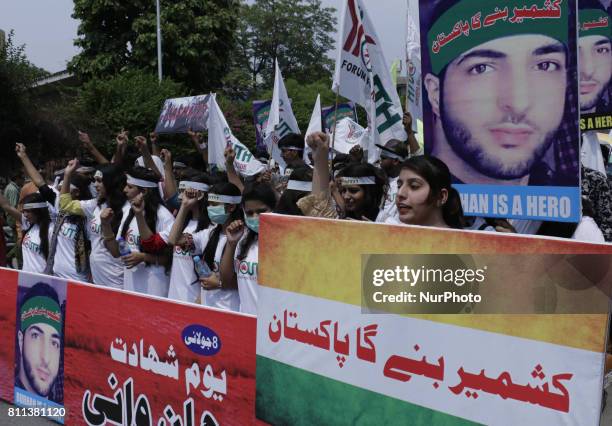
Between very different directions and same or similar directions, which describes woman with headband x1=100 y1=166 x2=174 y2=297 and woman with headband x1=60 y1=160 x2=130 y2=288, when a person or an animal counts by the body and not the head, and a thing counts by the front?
same or similar directions

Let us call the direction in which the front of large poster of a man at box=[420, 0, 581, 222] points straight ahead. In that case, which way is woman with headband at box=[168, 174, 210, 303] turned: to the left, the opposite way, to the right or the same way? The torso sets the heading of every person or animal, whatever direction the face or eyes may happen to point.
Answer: the same way

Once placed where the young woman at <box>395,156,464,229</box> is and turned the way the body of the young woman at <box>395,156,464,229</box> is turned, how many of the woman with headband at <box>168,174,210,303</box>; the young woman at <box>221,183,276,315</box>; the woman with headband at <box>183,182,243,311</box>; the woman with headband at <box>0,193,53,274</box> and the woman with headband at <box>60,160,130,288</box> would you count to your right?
5

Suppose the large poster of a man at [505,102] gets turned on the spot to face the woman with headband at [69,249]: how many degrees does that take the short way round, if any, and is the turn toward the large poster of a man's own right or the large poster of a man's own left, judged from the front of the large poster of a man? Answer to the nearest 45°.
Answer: approximately 135° to the large poster of a man's own right

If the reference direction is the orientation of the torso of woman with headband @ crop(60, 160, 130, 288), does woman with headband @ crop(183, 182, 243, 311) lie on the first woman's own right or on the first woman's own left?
on the first woman's own left

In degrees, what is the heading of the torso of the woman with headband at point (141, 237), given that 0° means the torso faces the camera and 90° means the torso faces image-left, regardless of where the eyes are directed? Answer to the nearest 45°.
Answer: approximately 45°

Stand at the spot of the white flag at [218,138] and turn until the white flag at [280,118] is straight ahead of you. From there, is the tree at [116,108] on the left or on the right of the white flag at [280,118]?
left

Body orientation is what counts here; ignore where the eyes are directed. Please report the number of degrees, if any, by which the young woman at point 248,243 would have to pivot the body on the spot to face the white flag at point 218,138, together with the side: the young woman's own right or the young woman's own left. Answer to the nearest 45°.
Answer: approximately 135° to the young woman's own right

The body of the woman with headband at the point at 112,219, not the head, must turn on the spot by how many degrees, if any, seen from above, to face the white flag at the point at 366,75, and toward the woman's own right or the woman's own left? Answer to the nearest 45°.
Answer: approximately 135° to the woman's own left

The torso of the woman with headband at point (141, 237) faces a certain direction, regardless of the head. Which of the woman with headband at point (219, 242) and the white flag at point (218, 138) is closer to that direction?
the woman with headband

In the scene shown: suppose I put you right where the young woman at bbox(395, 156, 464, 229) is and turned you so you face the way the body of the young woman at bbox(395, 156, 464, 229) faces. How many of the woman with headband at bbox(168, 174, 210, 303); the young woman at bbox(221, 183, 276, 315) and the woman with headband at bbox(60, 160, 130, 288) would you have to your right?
3

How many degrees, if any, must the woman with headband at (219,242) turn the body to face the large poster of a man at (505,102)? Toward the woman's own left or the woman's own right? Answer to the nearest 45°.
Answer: approximately 90° to the woman's own left

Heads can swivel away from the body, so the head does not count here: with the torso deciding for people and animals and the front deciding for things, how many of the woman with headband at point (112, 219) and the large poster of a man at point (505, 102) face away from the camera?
0

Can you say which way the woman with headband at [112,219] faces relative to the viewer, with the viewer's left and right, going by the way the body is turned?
facing the viewer and to the left of the viewer

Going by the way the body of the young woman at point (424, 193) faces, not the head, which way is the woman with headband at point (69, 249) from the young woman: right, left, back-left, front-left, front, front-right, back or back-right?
right

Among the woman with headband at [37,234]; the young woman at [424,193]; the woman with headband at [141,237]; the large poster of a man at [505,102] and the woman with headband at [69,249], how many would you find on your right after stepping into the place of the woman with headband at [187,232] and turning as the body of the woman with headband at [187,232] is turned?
3

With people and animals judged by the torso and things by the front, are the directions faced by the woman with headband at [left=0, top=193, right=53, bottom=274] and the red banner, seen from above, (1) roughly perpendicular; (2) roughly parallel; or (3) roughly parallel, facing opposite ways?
roughly parallel

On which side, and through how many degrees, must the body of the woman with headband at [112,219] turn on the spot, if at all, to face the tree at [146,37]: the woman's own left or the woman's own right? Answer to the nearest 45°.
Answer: approximately 135° to the woman's own right
